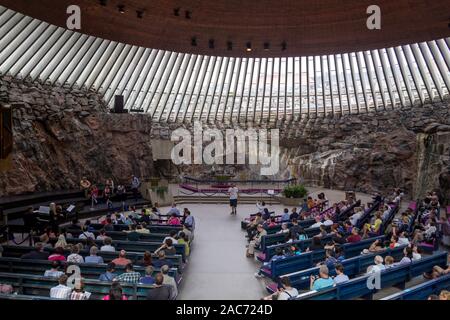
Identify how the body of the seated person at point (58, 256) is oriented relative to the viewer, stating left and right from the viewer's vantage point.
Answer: facing away from the viewer

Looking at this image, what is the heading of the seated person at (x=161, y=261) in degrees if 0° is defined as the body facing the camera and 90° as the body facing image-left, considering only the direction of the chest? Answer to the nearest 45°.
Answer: approximately 180°

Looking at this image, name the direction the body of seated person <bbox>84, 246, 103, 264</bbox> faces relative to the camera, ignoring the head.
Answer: away from the camera

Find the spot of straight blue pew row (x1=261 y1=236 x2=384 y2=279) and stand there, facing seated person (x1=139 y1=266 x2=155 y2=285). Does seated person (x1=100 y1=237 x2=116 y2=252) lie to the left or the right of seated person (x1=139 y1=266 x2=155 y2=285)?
right

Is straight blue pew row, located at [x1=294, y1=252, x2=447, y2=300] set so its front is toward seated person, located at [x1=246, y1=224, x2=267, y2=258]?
yes

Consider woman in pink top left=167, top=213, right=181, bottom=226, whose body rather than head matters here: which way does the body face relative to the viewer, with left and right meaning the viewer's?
facing away from the viewer

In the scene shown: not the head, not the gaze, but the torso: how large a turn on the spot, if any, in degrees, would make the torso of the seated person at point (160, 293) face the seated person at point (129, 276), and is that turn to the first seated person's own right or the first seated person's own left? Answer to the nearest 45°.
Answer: approximately 45° to the first seated person's own left

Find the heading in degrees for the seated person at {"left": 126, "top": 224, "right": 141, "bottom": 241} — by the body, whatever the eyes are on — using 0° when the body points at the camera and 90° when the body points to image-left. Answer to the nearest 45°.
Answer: approximately 180°

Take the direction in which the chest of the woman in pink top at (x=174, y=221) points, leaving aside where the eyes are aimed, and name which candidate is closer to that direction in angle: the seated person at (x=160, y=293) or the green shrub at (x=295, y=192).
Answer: the green shrub

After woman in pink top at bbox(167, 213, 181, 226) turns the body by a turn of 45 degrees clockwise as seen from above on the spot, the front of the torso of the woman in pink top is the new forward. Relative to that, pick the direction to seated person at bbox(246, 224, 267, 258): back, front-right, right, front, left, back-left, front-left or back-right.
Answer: right

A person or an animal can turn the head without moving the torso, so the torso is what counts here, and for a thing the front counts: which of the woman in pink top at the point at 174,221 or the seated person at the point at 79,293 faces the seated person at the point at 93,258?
the seated person at the point at 79,293

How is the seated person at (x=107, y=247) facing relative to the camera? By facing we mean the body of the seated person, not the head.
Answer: away from the camera

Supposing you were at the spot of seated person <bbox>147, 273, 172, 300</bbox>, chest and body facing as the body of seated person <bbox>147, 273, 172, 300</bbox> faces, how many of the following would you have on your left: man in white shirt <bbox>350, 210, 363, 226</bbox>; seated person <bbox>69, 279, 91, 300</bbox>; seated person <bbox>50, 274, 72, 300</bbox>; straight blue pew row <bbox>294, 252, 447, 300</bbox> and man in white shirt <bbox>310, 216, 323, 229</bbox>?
2
